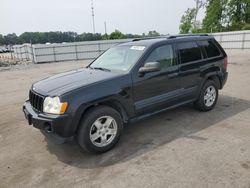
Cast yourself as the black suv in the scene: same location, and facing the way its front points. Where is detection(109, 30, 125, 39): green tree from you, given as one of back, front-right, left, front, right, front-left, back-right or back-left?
back-right

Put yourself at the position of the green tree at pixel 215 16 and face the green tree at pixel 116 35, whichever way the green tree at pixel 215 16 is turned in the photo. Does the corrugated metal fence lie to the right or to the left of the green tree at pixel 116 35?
left

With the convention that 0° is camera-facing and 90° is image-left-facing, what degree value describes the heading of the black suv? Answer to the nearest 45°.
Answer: approximately 45°

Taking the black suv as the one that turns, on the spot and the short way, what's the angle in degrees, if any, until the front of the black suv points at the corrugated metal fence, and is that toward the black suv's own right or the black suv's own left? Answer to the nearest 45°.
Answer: approximately 135° to the black suv's own right

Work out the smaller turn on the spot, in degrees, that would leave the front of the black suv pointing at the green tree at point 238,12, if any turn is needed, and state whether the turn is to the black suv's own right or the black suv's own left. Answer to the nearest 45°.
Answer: approximately 180°

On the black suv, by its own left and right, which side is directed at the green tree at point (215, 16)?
back
